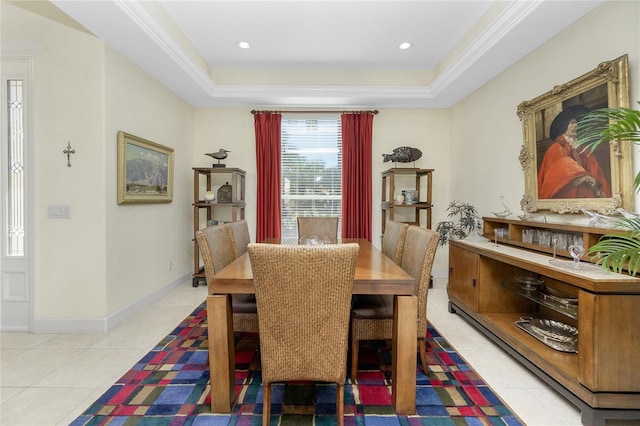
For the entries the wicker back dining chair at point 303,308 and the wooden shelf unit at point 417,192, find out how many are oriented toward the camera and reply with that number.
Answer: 1

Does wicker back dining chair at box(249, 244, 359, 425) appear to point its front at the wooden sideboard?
no

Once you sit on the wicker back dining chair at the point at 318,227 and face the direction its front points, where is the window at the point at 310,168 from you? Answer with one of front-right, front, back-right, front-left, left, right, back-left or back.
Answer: back

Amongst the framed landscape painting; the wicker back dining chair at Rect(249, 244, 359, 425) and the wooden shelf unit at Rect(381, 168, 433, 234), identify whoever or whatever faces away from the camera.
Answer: the wicker back dining chair

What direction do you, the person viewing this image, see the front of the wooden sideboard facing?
facing the viewer and to the left of the viewer

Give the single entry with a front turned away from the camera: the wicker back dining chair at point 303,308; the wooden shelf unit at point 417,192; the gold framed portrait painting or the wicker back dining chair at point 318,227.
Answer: the wicker back dining chair at point 303,308

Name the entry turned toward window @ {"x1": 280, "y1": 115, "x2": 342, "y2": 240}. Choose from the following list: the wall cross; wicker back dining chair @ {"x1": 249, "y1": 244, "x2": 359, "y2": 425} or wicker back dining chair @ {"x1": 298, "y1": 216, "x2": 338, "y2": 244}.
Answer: wicker back dining chair @ {"x1": 249, "y1": 244, "x2": 359, "y2": 425}

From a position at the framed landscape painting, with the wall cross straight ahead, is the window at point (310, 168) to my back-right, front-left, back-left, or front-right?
back-left

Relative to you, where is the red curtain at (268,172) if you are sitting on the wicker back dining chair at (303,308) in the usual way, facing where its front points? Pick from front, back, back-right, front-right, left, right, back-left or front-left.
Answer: front

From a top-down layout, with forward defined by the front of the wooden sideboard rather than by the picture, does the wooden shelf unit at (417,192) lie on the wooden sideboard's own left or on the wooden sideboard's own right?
on the wooden sideboard's own right

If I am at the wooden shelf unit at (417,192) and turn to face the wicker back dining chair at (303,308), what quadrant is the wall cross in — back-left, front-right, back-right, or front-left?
front-right

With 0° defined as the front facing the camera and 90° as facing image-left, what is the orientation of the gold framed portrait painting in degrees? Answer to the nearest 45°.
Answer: approximately 45°

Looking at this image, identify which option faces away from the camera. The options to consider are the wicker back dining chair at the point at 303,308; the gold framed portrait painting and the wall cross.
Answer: the wicker back dining chair

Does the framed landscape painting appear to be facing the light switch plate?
no

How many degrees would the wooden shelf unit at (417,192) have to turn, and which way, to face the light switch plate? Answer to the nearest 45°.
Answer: approximately 45° to its right

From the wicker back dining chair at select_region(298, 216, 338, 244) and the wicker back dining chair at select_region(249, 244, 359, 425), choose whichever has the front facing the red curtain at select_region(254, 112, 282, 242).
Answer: the wicker back dining chair at select_region(249, 244, 359, 425)

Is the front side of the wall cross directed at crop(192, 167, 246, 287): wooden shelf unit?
no

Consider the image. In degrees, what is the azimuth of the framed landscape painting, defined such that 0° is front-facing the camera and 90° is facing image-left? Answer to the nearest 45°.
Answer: approximately 315°

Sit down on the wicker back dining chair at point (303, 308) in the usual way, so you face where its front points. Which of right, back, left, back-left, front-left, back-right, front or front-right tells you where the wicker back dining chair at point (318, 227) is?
front

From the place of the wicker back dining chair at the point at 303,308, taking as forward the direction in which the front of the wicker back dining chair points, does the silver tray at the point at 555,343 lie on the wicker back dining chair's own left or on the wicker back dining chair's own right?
on the wicker back dining chair's own right

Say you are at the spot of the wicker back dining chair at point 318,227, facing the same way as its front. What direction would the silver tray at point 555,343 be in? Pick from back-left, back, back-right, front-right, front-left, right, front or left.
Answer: front-left

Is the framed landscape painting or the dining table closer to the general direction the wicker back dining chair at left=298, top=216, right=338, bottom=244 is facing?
the dining table
